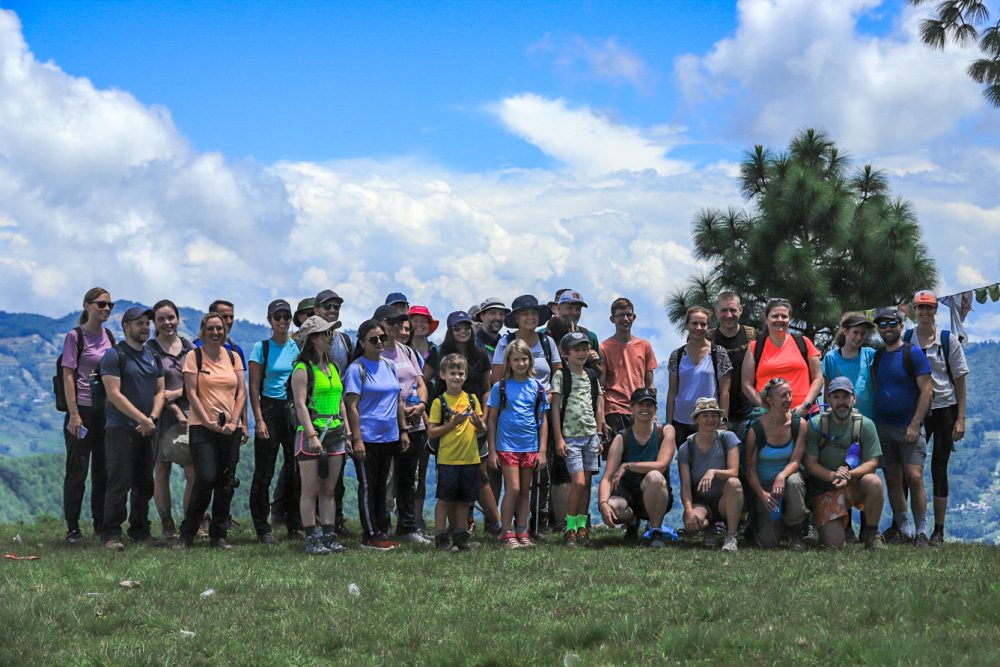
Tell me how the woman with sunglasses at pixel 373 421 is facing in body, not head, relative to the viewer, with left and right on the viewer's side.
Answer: facing the viewer and to the right of the viewer

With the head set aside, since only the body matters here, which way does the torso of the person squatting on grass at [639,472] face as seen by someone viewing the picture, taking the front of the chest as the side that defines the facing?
toward the camera

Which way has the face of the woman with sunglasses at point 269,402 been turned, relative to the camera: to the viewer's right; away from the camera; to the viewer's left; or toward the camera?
toward the camera

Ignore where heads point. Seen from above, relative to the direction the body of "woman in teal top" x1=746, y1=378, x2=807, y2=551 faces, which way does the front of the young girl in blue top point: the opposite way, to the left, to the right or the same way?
the same way

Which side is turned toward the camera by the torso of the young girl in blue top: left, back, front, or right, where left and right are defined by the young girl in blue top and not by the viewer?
front

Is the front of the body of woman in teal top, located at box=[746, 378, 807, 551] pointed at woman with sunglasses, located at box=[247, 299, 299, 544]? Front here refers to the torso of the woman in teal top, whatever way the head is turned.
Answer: no

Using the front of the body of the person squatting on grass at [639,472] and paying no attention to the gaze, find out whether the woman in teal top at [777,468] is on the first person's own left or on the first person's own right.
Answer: on the first person's own left

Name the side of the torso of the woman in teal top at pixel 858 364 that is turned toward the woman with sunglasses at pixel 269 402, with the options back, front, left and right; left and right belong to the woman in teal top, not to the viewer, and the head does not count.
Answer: right

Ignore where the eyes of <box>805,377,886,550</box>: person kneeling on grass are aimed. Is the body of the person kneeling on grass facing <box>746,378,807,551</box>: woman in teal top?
no

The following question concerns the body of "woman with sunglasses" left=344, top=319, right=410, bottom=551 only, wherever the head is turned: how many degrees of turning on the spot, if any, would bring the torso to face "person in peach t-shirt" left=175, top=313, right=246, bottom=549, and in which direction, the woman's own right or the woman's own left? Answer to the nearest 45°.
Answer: approximately 135° to the woman's own right

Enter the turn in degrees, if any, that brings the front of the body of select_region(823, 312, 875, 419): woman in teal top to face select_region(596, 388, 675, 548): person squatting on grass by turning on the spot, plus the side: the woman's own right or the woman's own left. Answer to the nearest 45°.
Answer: approximately 90° to the woman's own right

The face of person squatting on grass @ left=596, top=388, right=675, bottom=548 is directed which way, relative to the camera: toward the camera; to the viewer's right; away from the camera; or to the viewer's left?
toward the camera

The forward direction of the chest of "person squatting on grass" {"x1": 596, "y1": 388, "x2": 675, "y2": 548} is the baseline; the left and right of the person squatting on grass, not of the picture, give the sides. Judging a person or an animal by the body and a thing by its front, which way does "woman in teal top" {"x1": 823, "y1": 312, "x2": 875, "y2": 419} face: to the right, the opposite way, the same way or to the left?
the same way

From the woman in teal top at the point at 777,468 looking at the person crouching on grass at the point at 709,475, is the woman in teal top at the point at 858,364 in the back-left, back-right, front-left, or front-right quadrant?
back-right

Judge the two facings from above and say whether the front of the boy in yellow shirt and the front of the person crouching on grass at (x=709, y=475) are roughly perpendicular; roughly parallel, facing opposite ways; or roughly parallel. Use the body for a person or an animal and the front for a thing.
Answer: roughly parallel

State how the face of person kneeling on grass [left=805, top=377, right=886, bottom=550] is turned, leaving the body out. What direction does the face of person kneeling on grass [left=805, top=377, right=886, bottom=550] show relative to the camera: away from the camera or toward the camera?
toward the camera

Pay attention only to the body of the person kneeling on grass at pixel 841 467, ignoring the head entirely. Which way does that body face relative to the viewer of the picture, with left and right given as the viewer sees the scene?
facing the viewer

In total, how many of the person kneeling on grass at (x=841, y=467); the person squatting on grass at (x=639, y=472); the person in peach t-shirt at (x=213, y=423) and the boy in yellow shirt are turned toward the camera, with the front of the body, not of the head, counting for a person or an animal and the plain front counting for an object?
4

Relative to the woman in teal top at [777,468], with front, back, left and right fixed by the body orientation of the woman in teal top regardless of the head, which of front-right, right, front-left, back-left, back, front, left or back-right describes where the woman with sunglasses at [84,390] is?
right

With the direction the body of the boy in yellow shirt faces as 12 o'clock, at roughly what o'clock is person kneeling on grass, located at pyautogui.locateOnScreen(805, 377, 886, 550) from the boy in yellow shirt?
The person kneeling on grass is roughly at 9 o'clock from the boy in yellow shirt.

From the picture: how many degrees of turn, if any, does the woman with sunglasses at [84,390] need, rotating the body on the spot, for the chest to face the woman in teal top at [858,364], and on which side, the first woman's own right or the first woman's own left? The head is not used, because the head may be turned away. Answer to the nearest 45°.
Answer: approximately 45° to the first woman's own left

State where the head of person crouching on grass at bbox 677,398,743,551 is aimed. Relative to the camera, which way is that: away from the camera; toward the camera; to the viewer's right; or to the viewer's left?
toward the camera

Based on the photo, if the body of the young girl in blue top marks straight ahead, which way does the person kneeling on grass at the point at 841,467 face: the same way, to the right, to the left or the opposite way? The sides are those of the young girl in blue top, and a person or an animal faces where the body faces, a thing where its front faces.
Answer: the same way
